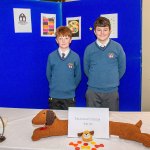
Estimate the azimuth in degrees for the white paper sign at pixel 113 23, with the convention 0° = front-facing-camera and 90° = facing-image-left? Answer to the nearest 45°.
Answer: approximately 0°

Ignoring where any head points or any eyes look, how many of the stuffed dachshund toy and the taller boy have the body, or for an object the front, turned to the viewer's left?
1

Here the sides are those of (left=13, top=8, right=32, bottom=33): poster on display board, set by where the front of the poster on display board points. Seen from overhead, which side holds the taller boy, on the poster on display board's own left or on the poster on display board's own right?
on the poster on display board's own left

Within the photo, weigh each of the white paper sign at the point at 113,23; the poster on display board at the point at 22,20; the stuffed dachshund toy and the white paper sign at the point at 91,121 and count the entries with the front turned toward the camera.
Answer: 3

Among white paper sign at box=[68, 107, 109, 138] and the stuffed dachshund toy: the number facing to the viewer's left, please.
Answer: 1

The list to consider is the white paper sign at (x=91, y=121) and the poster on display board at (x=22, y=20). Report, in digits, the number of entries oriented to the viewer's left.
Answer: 0

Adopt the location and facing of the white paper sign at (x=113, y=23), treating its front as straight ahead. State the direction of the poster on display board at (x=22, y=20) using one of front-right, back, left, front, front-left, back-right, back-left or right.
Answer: right

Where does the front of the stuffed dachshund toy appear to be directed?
to the viewer's left

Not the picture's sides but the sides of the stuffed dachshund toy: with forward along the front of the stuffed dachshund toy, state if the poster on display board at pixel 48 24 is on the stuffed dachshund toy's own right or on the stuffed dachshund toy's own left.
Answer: on the stuffed dachshund toy's own right

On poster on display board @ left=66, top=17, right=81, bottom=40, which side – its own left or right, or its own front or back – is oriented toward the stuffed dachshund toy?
front
